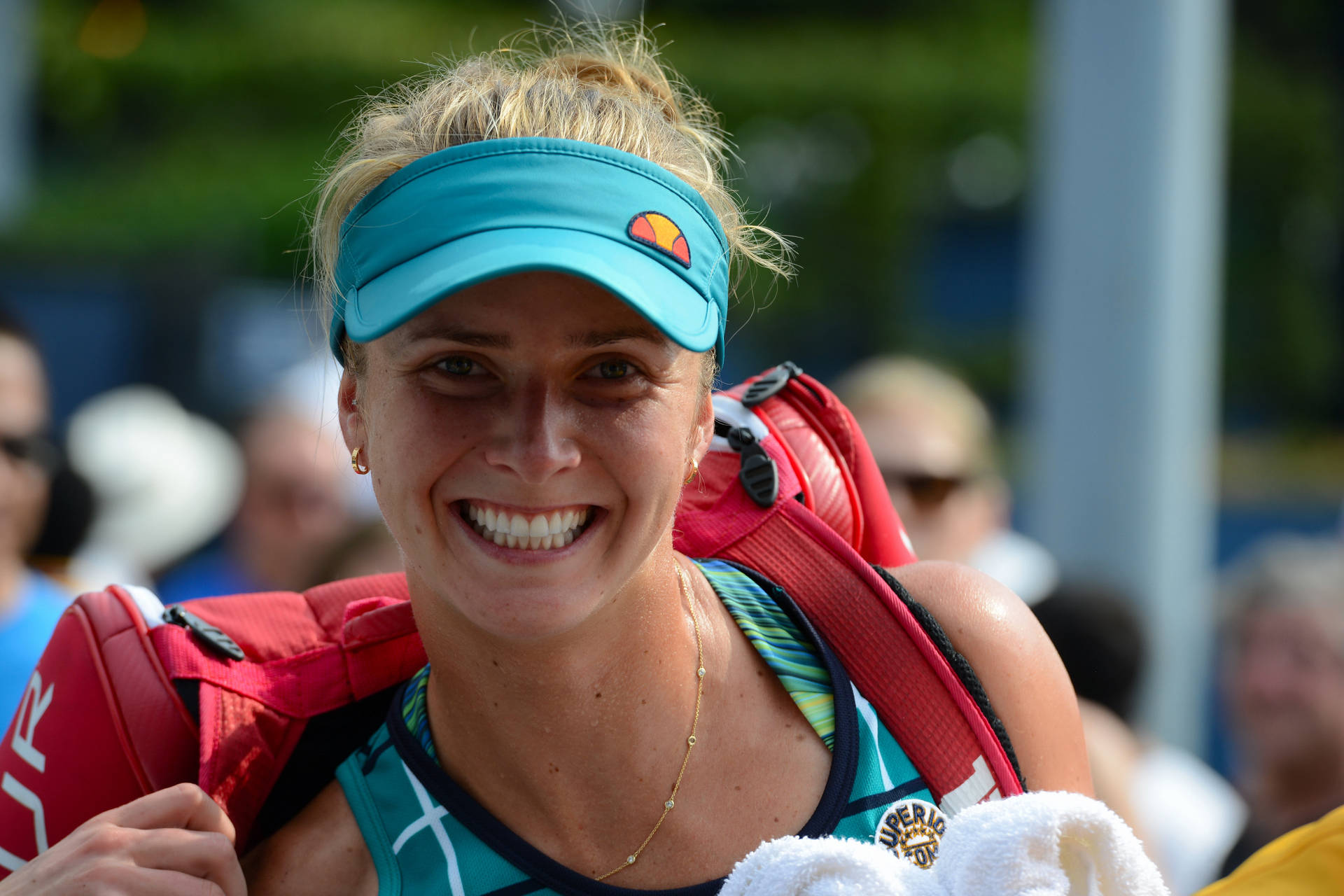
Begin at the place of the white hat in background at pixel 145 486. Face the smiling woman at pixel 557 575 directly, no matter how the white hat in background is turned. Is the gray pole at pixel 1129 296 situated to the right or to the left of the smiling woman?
left

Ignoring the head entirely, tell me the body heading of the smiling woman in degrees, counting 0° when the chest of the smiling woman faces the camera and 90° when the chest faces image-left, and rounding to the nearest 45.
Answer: approximately 0°

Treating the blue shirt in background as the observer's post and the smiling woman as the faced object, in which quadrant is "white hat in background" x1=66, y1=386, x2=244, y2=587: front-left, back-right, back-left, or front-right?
back-left

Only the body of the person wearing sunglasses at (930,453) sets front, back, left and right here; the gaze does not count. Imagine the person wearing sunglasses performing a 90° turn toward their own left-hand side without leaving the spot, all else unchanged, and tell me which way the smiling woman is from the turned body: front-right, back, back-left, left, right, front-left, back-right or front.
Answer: front-right

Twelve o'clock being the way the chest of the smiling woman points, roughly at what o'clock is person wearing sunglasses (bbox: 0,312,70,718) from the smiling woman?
The person wearing sunglasses is roughly at 5 o'clock from the smiling woman.

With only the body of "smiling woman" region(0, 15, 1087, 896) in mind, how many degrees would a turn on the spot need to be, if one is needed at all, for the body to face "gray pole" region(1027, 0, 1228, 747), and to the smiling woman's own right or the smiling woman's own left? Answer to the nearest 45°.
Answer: approximately 135° to the smiling woman's own left

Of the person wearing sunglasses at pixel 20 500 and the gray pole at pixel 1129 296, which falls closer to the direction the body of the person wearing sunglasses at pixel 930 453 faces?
the person wearing sunglasses

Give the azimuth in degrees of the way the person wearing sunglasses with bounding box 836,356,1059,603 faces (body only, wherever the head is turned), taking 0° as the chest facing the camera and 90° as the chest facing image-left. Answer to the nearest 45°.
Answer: approximately 45°

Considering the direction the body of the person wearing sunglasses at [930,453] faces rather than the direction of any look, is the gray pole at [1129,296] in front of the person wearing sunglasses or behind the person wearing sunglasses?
behind
